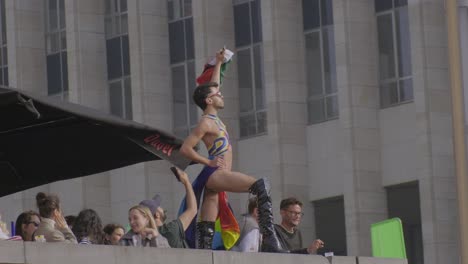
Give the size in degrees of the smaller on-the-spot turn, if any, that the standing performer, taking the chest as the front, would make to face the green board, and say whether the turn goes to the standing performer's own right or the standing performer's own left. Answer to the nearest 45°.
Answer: approximately 45° to the standing performer's own left

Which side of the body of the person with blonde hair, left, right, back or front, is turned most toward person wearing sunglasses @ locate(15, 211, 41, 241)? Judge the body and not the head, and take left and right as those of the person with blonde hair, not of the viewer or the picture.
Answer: right

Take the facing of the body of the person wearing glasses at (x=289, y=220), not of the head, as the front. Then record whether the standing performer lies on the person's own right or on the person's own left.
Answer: on the person's own right

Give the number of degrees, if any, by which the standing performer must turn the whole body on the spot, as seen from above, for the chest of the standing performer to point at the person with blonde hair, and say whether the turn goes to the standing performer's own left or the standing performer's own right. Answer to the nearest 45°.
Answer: approximately 135° to the standing performer's own right
